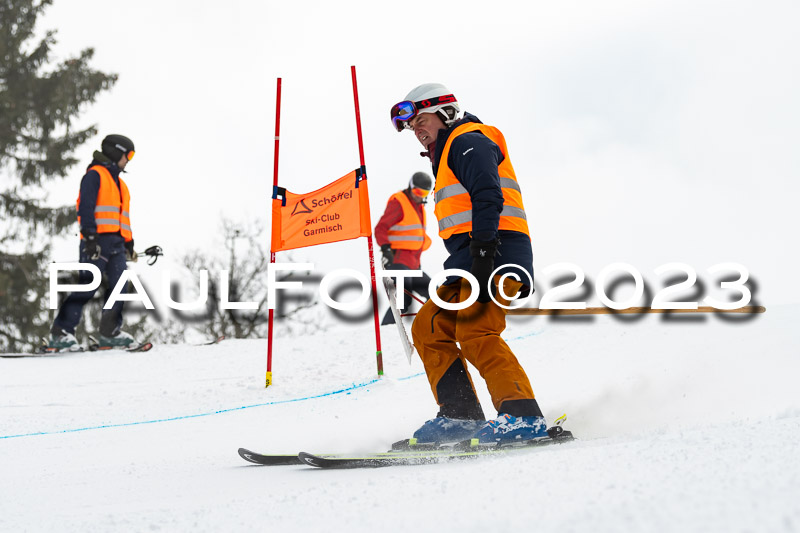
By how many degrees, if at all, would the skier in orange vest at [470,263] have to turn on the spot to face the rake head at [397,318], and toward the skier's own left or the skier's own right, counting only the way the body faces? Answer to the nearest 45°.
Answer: approximately 90° to the skier's own right

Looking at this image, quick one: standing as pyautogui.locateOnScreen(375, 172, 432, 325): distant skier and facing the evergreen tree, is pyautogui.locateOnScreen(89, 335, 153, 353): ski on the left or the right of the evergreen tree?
left

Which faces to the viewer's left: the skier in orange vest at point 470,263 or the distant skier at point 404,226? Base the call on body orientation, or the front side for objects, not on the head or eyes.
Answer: the skier in orange vest

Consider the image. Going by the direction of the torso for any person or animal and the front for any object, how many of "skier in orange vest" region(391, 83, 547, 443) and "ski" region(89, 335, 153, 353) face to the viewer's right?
1

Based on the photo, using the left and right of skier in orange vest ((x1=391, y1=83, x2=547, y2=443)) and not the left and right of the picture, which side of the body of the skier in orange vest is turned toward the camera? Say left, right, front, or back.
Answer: left

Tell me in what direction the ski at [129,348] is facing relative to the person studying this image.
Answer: facing to the right of the viewer

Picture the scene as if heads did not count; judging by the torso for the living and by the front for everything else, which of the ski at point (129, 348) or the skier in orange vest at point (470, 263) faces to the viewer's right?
the ski

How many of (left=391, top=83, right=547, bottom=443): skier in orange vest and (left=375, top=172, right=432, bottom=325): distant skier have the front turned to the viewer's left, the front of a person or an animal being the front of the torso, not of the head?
1

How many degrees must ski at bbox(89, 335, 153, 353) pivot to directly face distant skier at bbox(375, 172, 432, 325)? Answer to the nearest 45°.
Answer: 0° — it already faces them

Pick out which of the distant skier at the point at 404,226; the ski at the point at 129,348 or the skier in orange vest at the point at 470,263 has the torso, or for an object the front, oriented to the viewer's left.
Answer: the skier in orange vest
